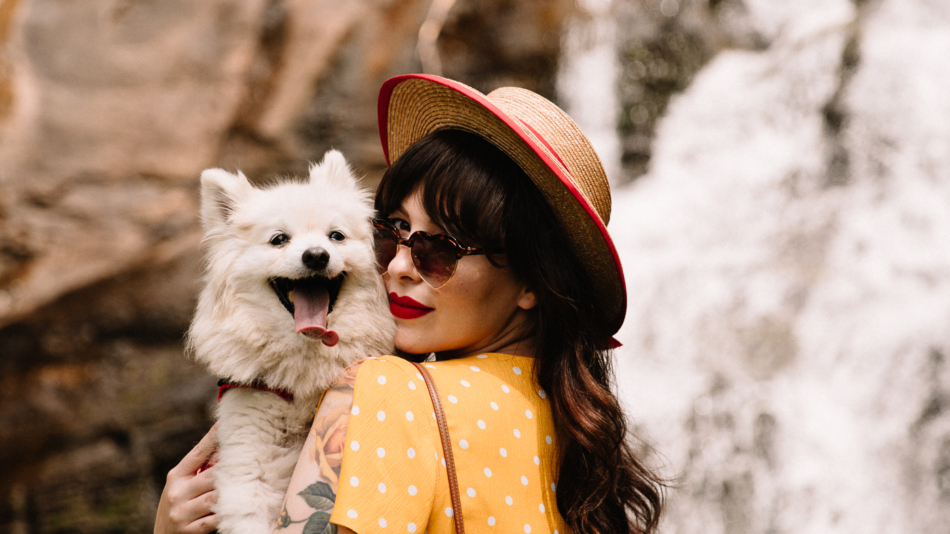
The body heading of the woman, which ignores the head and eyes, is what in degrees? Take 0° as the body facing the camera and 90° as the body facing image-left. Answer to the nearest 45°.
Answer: approximately 135°

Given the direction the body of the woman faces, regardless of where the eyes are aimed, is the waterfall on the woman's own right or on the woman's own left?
on the woman's own right
